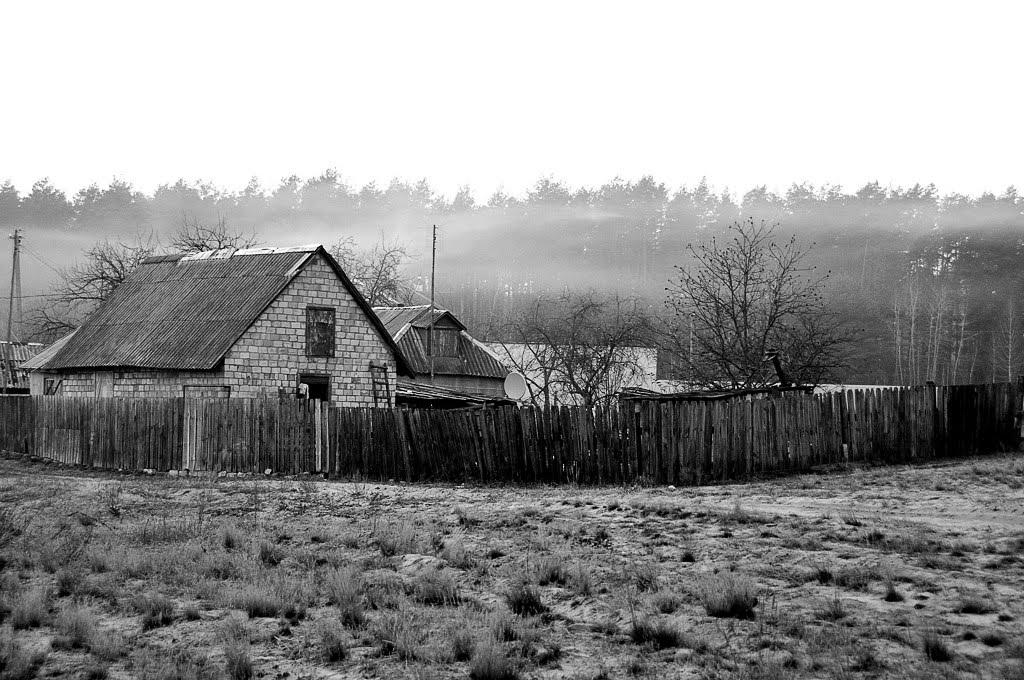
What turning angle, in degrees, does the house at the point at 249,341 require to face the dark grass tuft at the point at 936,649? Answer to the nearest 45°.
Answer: approximately 45° to its right

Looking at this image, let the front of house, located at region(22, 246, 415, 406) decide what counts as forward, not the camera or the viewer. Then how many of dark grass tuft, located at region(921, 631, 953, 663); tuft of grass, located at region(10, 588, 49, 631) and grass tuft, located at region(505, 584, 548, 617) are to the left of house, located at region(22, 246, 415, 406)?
0

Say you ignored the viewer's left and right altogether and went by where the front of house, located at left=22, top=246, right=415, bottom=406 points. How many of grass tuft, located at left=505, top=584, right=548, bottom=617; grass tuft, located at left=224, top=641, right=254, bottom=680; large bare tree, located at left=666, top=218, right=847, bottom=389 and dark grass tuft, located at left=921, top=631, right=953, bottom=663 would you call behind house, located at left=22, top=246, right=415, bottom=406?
0

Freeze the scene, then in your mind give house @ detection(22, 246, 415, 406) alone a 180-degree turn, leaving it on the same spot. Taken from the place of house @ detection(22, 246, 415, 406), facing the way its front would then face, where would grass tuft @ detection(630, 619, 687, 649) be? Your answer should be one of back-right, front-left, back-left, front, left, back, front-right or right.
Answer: back-left

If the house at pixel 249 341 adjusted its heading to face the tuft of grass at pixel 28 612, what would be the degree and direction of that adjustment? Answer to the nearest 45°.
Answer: approximately 45° to its right

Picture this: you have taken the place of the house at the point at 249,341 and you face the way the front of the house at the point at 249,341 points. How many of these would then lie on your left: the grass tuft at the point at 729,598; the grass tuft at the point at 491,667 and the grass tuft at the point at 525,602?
0

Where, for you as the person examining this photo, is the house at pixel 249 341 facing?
facing the viewer and to the right of the viewer

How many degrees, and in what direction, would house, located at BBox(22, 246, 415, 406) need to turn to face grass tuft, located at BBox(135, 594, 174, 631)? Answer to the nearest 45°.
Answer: approximately 45° to its right

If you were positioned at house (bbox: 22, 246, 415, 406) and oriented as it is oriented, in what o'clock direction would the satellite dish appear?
The satellite dish is roughly at 11 o'clock from the house.

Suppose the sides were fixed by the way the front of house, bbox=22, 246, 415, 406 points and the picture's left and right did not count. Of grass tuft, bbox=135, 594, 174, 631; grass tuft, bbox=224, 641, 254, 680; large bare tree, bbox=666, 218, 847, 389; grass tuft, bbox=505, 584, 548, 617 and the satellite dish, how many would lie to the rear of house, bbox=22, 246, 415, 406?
0

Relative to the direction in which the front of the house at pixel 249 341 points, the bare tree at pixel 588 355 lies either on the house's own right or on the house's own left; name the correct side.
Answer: on the house's own left

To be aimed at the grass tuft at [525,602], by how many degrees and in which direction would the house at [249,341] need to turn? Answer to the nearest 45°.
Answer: approximately 45° to its right

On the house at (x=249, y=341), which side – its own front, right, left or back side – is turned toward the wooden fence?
front

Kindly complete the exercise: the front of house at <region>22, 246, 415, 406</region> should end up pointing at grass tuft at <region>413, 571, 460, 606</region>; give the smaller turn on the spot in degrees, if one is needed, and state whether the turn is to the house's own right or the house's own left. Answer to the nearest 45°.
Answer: approximately 45° to the house's own right

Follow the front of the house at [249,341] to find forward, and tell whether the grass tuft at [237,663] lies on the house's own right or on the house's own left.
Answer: on the house's own right

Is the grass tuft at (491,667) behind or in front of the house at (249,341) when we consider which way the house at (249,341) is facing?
in front
